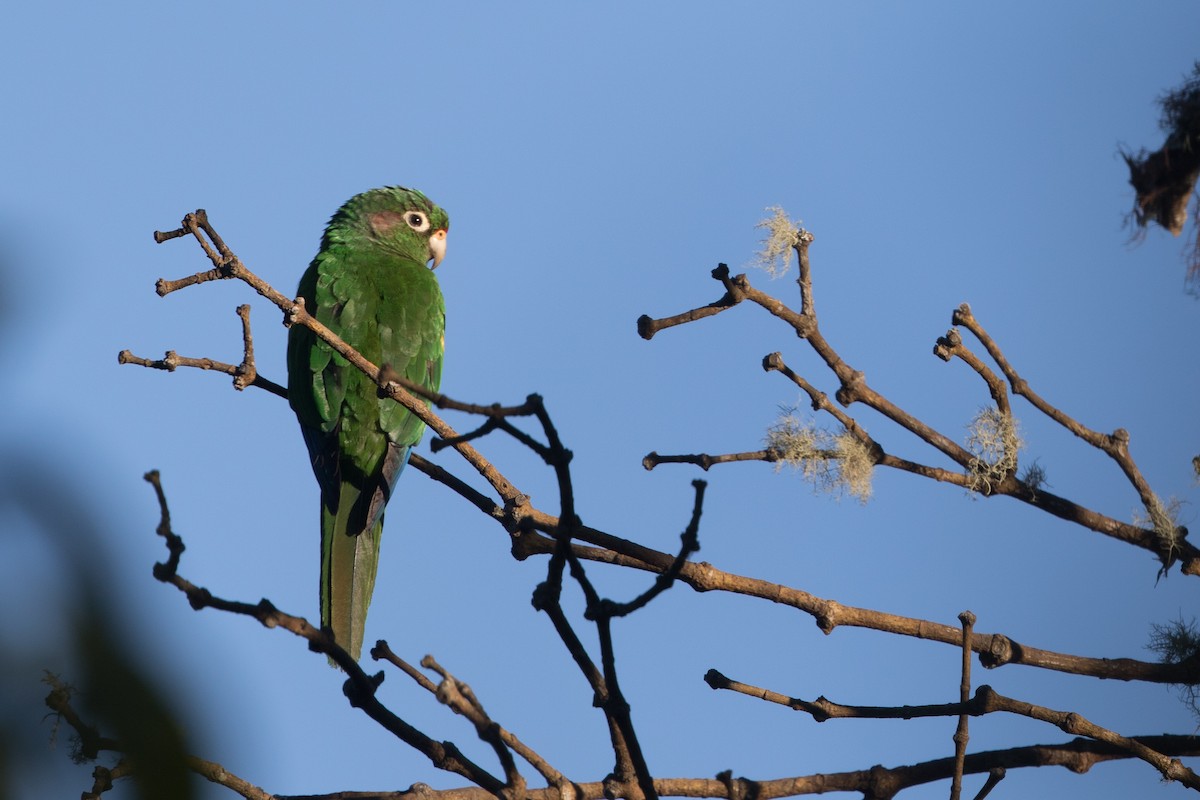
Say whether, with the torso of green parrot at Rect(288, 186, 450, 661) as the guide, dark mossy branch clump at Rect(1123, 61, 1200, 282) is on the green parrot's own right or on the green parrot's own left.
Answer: on the green parrot's own right

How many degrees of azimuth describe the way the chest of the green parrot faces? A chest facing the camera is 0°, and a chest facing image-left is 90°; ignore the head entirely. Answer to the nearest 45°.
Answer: approximately 225°
